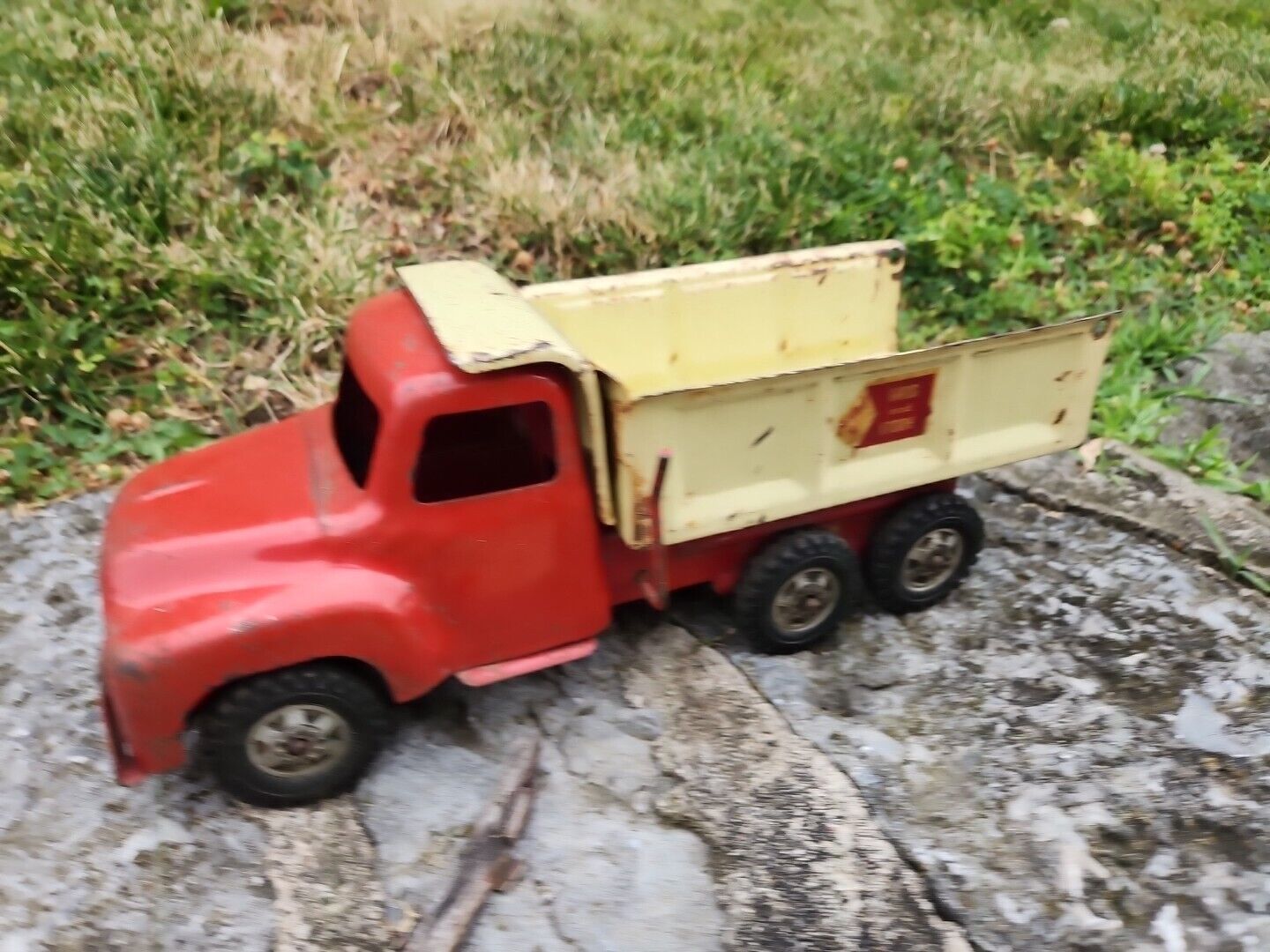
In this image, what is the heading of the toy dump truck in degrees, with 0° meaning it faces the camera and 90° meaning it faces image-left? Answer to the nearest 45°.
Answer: approximately 45°
